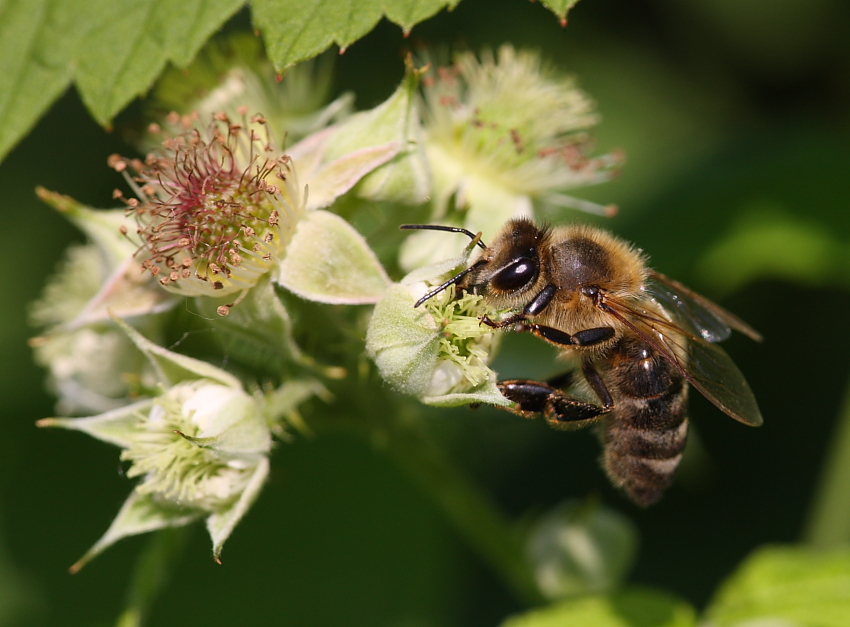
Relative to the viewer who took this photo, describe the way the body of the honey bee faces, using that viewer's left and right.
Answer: facing to the left of the viewer

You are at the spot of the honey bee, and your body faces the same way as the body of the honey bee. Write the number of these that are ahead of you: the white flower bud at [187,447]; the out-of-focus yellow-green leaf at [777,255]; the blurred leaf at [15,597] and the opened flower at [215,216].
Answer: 3

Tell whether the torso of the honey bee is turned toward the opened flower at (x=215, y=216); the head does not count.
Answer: yes

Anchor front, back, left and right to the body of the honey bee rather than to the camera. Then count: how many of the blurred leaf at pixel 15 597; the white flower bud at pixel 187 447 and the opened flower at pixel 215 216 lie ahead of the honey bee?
3

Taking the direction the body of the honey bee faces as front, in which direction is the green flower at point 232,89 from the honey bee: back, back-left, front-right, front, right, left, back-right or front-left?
front-right

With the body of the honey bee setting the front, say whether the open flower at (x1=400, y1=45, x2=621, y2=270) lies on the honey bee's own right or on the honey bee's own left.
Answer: on the honey bee's own right

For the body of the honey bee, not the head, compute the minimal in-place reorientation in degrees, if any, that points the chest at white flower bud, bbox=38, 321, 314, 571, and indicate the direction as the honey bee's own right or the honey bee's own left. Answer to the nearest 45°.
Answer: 0° — it already faces it
